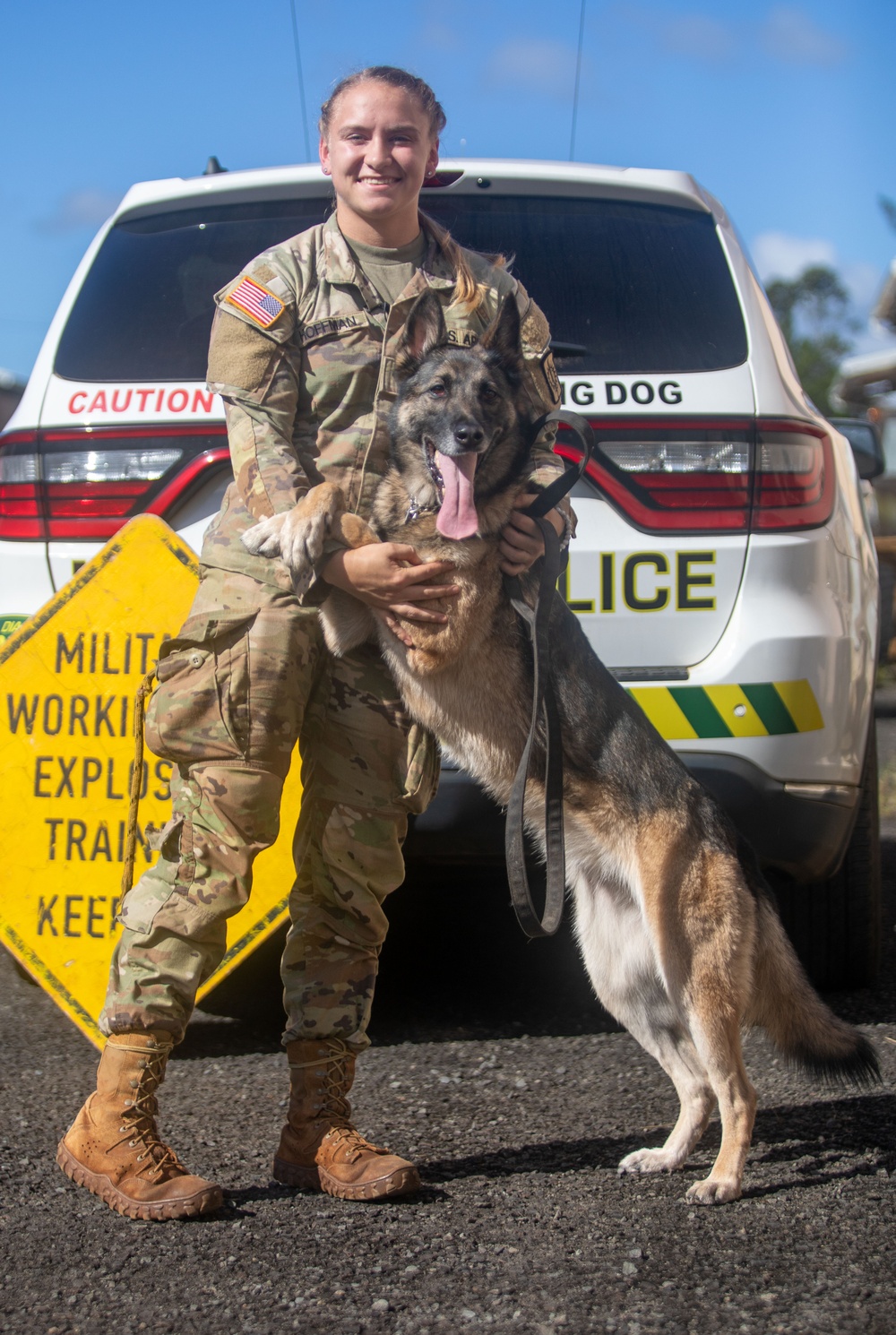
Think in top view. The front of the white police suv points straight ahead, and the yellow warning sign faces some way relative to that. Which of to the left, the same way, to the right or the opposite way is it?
the opposite way

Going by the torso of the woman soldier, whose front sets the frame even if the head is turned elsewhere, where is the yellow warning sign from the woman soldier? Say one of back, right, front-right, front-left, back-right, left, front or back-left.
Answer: back

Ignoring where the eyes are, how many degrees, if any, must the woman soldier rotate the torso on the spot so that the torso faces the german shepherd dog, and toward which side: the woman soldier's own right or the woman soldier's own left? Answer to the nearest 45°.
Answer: approximately 45° to the woman soldier's own left

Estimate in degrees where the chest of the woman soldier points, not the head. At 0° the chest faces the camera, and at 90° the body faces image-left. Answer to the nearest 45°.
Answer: approximately 315°

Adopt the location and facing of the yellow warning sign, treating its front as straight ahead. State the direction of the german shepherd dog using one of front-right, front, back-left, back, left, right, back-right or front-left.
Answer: front-left

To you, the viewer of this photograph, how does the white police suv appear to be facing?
facing away from the viewer

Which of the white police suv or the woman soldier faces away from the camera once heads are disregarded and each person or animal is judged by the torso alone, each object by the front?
the white police suv

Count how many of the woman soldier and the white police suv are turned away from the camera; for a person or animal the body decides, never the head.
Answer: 1

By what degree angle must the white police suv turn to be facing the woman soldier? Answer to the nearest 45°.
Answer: approximately 135° to its left

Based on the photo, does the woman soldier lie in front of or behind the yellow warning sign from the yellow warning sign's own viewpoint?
in front

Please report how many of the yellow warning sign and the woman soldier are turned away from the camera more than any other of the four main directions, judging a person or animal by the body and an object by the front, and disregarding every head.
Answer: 0
